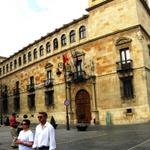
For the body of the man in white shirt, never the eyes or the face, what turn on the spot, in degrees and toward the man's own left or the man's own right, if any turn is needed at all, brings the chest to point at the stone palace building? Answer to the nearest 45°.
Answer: approximately 135° to the man's own right

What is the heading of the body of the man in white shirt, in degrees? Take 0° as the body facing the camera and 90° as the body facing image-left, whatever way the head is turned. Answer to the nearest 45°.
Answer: approximately 45°

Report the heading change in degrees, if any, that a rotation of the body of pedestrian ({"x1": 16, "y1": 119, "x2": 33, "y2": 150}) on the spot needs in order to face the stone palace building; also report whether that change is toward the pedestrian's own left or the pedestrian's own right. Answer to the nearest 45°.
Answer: approximately 135° to the pedestrian's own right

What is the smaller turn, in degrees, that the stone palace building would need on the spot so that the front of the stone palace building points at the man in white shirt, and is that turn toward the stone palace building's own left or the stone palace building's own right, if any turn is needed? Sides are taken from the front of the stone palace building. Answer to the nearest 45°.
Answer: approximately 45° to the stone palace building's own left

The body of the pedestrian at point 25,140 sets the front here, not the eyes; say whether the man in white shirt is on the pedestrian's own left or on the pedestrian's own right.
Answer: on the pedestrian's own left
